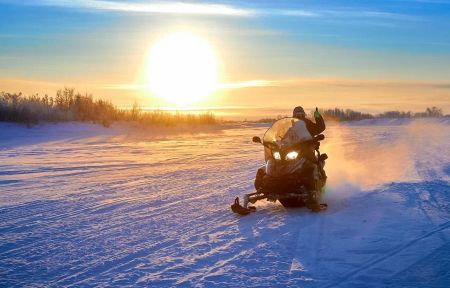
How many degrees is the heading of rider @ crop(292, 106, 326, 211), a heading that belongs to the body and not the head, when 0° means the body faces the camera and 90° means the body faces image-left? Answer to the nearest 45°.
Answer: approximately 45°

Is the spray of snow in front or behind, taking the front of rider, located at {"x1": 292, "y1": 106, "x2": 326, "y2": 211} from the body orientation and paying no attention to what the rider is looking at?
behind
